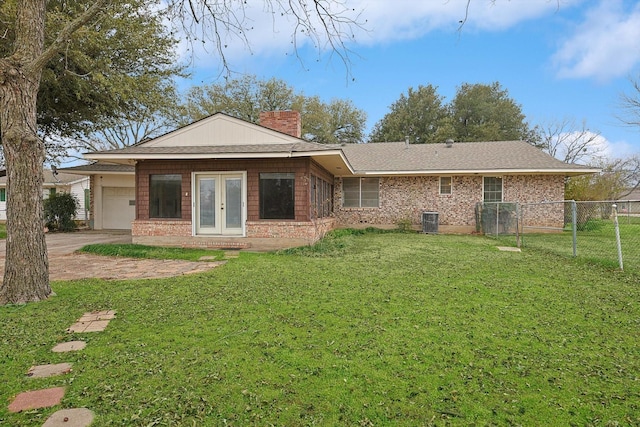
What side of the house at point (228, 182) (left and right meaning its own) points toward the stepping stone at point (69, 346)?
front

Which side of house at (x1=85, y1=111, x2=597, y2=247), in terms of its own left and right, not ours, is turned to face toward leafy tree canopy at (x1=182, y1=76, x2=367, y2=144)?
back

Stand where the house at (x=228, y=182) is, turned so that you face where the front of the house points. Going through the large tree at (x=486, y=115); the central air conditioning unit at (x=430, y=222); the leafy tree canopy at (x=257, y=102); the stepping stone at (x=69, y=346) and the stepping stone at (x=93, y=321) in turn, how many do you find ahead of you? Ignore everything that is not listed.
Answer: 2

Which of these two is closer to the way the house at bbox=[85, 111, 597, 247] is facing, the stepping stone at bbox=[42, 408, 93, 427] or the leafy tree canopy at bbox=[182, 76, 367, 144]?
the stepping stone

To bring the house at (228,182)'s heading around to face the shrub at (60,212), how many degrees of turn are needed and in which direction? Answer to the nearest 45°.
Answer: approximately 135° to its right

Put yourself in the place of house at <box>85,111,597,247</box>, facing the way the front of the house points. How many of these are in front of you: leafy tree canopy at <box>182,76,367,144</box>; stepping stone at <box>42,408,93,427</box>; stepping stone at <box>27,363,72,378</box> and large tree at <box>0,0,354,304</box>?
3

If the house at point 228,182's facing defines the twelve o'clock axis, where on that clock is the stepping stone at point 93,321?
The stepping stone is roughly at 12 o'clock from the house.

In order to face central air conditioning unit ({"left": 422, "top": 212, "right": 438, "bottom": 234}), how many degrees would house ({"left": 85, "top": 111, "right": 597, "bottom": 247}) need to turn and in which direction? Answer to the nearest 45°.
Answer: approximately 45° to its left

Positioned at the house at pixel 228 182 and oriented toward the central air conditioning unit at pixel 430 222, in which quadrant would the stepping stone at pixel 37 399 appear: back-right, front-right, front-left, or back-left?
back-right

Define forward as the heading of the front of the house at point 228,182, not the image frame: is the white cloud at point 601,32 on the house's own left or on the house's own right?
on the house's own left

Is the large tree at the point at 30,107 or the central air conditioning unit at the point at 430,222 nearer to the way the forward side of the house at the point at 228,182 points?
the large tree

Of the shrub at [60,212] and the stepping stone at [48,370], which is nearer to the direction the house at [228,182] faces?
the stepping stone

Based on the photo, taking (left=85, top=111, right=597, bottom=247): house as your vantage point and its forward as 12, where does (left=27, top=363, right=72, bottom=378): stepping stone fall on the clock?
The stepping stone is roughly at 12 o'clock from the house.

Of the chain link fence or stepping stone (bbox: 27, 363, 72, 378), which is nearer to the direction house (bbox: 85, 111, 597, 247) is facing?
the stepping stone

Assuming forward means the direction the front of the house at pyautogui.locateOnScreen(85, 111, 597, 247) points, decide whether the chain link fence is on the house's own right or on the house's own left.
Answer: on the house's own left

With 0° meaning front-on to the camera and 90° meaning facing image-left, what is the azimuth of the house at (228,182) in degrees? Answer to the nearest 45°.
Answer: approximately 0°
